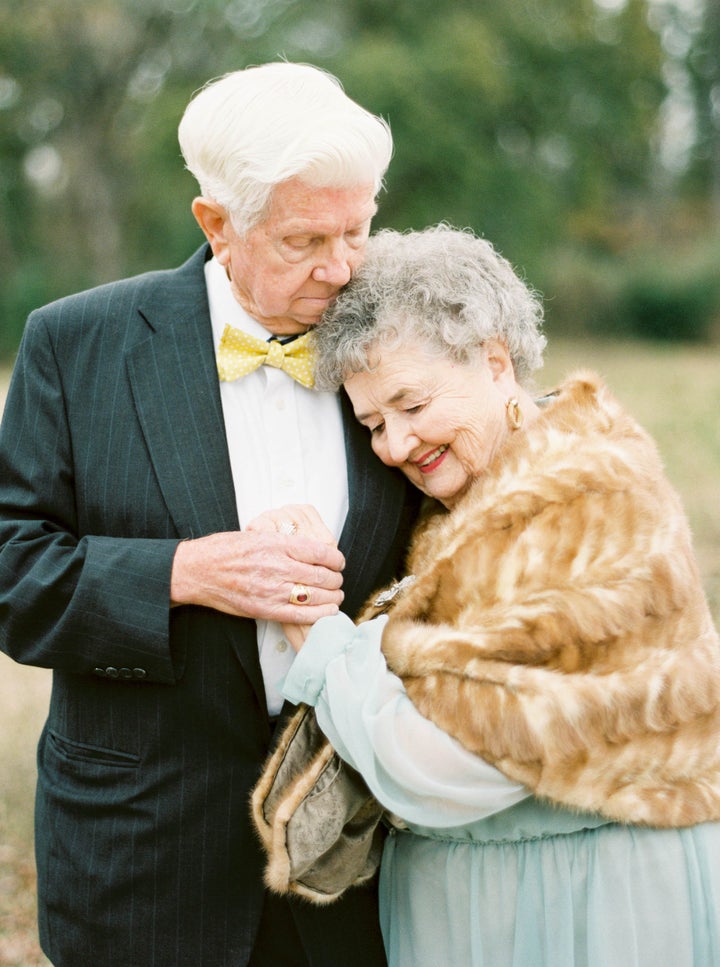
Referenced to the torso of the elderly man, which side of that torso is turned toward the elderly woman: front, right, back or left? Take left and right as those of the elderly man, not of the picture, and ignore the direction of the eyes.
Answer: front

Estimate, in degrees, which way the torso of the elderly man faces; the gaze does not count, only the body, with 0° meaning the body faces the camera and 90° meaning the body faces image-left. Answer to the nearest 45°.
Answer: approximately 315°

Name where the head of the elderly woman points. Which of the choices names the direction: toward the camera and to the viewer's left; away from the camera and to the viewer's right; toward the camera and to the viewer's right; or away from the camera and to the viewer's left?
toward the camera and to the viewer's left

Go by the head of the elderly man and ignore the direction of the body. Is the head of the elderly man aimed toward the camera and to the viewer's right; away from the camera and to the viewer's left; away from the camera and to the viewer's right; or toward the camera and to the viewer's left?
toward the camera and to the viewer's right
